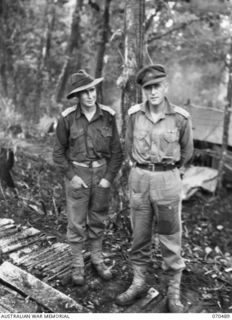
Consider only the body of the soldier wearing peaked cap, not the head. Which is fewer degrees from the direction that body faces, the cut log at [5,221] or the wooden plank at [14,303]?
the wooden plank

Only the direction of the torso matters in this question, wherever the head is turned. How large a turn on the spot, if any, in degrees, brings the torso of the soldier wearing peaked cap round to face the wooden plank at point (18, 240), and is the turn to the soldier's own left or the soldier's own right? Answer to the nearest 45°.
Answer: approximately 135° to the soldier's own right

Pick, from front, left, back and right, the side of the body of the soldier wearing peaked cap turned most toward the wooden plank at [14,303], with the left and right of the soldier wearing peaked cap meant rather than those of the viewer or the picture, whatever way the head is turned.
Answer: right

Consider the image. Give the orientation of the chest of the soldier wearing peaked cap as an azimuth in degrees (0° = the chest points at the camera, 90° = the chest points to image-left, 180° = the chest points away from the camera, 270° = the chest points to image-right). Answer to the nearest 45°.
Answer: approximately 0°

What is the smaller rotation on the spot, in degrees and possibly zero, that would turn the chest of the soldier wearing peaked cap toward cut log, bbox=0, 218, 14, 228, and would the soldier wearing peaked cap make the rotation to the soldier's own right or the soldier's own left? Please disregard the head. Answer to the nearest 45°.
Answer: approximately 135° to the soldier's own right
